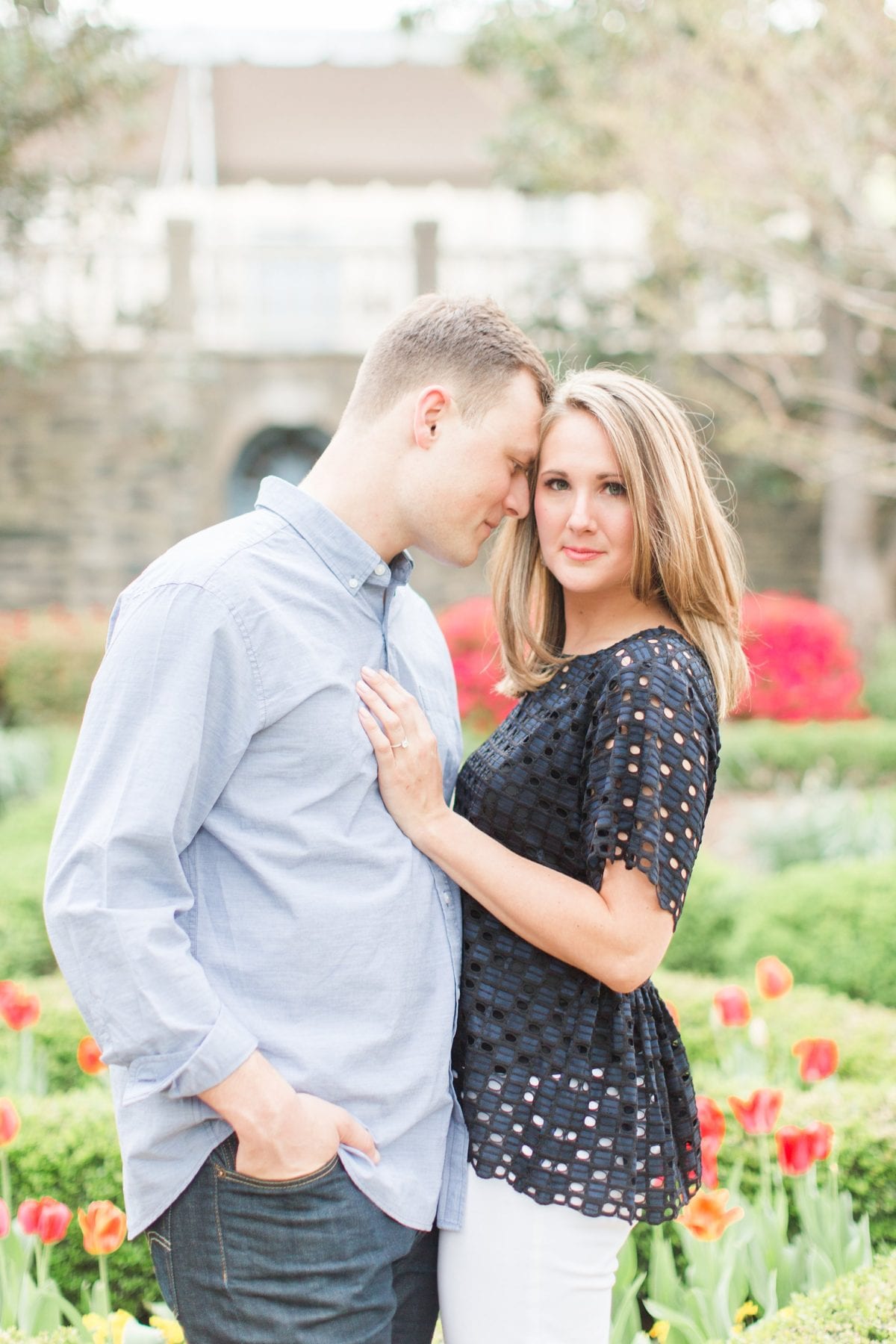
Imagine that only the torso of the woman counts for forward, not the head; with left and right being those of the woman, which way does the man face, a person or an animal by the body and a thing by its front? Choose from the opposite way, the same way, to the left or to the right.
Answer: to the left

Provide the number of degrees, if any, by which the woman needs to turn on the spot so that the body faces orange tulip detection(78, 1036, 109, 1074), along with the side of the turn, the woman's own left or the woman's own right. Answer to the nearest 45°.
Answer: approximately 90° to the woman's own right

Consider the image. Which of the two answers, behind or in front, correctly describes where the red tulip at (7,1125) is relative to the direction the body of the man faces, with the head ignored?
behind

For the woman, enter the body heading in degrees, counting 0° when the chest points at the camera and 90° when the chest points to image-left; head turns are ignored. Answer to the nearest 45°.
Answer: approximately 45°

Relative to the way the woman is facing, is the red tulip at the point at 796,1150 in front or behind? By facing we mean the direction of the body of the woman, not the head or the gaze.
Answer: behind

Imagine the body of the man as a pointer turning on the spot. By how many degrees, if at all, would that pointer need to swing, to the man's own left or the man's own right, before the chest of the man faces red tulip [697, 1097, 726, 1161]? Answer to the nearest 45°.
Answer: approximately 90° to the man's own left

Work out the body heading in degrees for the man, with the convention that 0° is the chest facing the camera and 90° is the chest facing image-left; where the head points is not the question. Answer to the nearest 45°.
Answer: approximately 315°
